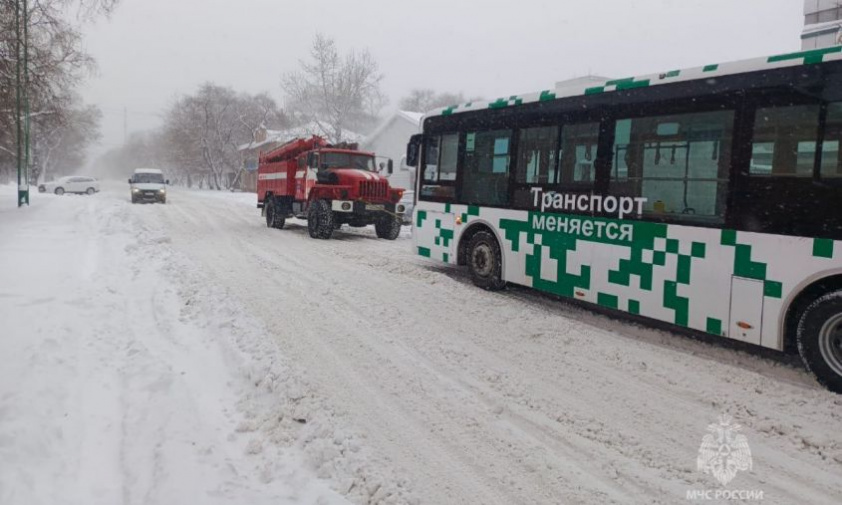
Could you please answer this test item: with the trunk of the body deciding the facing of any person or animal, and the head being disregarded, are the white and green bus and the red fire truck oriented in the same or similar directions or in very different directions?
very different directions

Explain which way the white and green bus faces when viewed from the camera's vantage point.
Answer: facing away from the viewer and to the left of the viewer

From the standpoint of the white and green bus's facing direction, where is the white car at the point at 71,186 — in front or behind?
in front

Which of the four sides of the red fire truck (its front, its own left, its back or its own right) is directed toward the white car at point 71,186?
back

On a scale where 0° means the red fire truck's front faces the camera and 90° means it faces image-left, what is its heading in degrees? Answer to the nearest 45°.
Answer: approximately 315°

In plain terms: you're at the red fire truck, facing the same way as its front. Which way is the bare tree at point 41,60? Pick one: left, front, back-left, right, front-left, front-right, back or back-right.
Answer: back

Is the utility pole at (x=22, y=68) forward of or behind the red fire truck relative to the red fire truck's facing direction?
behind

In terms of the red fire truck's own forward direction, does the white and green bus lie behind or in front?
in front

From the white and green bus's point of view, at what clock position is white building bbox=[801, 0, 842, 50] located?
The white building is roughly at 2 o'clock from the white and green bus.

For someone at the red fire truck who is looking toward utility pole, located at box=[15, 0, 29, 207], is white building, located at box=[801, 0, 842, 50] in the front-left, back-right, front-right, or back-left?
back-right
